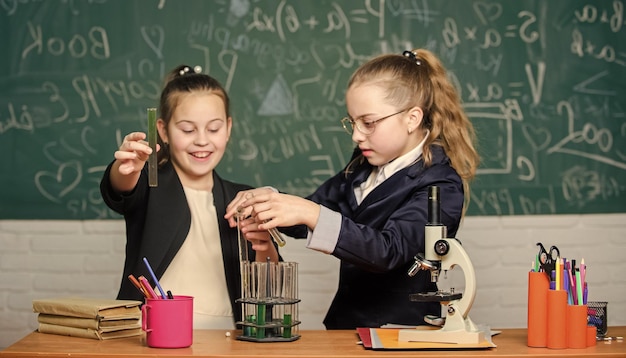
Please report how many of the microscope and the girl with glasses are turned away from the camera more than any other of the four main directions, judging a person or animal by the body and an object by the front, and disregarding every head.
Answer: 0

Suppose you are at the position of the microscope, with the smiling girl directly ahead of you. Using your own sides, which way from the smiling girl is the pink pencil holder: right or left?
left

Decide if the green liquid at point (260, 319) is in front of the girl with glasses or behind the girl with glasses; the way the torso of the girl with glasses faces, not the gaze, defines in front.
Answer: in front

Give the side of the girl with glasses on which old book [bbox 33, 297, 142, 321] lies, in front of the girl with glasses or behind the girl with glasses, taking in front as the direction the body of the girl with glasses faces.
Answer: in front

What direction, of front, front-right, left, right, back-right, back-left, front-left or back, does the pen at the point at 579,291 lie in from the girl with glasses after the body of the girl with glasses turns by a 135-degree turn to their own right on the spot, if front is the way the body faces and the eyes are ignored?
back-right

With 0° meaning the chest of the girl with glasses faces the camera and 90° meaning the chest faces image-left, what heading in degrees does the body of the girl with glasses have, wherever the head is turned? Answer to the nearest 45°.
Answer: approximately 45°

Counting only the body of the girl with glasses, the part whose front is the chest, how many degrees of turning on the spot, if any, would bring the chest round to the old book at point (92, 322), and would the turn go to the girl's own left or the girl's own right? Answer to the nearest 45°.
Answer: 0° — they already face it

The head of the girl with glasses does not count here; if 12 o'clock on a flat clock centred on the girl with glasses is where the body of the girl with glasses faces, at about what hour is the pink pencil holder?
The pink pencil holder is roughly at 12 o'clock from the girl with glasses.
